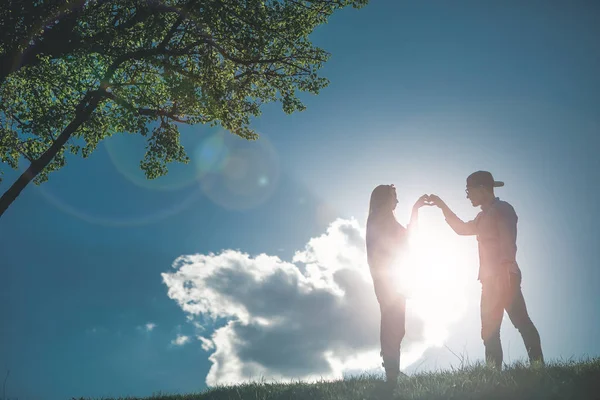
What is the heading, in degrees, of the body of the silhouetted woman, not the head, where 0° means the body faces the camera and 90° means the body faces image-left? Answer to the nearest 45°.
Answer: approximately 270°

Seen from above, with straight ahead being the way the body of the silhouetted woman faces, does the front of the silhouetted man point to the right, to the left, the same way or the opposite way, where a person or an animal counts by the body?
the opposite way

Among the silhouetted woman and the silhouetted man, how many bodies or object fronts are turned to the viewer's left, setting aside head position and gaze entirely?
1

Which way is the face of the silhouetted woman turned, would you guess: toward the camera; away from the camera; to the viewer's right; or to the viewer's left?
to the viewer's right

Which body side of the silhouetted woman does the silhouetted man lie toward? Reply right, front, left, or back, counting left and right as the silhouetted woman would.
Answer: front

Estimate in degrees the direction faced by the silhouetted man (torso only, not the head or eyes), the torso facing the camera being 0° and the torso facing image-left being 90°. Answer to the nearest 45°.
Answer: approximately 90°

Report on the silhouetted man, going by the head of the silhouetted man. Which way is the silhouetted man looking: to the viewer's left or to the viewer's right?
to the viewer's left

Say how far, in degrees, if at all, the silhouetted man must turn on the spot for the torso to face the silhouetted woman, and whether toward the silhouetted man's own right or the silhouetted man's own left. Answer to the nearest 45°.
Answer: approximately 45° to the silhouetted man's own left
